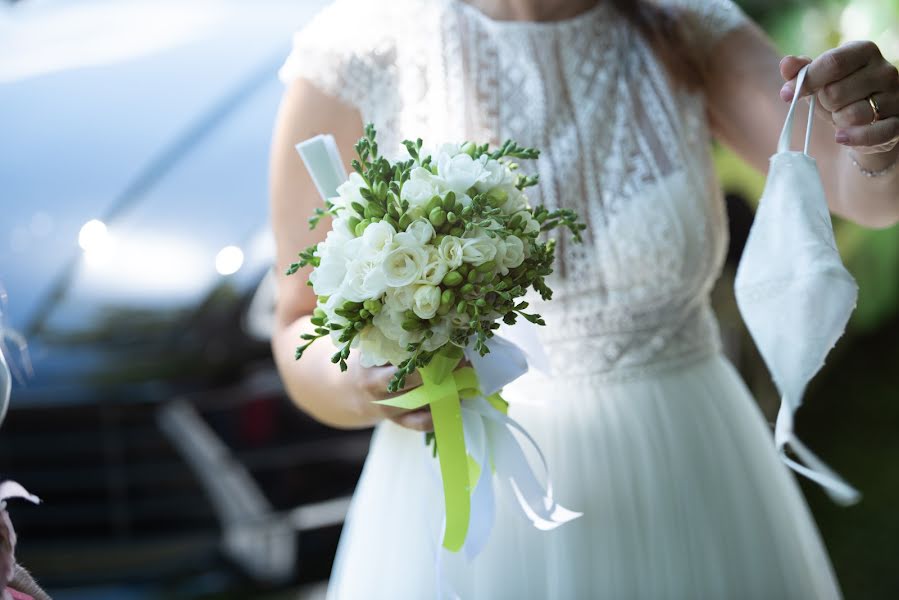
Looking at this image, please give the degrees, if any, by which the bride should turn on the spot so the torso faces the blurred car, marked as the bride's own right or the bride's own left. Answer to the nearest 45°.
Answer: approximately 135° to the bride's own right

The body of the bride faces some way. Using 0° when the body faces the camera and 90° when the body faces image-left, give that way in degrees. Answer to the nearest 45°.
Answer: approximately 0°
